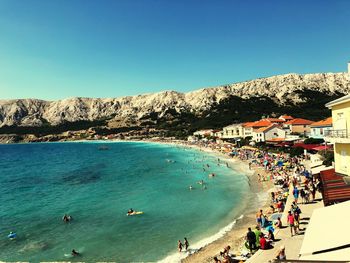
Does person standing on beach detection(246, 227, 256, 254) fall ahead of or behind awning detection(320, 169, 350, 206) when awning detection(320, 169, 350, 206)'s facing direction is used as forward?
ahead

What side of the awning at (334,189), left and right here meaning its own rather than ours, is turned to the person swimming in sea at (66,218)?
front

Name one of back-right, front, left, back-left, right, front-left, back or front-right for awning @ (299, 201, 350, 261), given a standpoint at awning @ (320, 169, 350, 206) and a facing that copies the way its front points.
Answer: left

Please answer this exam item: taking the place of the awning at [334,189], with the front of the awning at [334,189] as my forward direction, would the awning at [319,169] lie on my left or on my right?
on my right

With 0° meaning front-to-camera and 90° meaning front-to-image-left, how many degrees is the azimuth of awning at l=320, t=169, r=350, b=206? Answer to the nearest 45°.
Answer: approximately 90°

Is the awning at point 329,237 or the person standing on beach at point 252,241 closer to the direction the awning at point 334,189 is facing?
the person standing on beach
